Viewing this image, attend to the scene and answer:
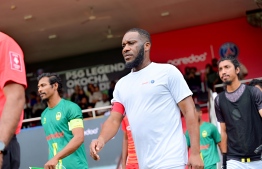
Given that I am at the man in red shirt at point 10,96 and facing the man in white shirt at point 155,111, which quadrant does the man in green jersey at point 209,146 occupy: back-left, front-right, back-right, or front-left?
front-left

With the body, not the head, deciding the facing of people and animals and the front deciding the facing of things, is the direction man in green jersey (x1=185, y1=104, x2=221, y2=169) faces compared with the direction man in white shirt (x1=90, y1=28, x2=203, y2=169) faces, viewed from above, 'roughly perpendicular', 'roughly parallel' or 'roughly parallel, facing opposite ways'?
roughly parallel

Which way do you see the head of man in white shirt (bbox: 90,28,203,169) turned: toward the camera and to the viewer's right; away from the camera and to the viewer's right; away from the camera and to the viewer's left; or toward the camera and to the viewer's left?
toward the camera and to the viewer's left

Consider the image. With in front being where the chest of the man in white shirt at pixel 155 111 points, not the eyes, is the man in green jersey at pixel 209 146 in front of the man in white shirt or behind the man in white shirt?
behind

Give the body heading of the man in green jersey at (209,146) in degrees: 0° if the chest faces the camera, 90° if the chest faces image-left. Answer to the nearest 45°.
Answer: approximately 45°
